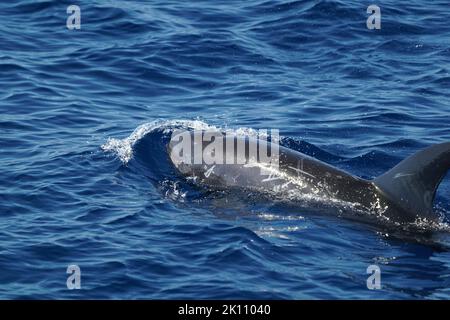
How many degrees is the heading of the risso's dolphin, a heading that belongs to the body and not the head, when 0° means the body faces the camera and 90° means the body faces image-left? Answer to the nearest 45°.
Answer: approximately 90°
